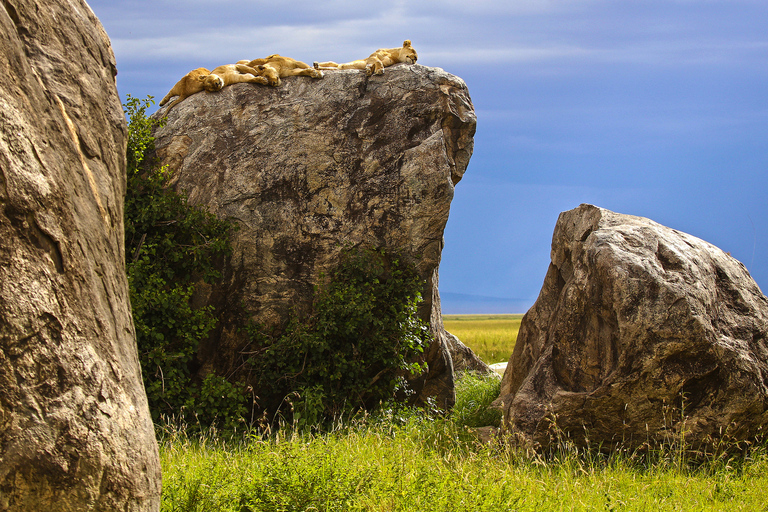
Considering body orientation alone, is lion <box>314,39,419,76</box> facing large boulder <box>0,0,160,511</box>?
no

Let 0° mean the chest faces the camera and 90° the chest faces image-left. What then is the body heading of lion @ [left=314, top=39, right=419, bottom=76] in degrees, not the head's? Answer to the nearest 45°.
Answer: approximately 270°

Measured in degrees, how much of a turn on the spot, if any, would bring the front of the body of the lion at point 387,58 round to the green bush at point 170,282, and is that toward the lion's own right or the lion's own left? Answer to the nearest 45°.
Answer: approximately 135° to the lion's own right

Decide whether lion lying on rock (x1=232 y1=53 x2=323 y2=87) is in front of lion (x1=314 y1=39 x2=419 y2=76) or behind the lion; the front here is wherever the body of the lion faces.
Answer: behind

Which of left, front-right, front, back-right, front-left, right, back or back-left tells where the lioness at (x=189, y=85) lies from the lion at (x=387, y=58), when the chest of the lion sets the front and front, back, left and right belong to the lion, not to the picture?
back

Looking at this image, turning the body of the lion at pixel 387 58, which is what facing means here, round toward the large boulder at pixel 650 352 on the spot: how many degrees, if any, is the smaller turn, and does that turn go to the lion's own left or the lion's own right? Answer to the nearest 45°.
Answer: approximately 45° to the lion's own right

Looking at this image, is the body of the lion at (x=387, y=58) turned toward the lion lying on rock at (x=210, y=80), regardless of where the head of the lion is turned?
no
